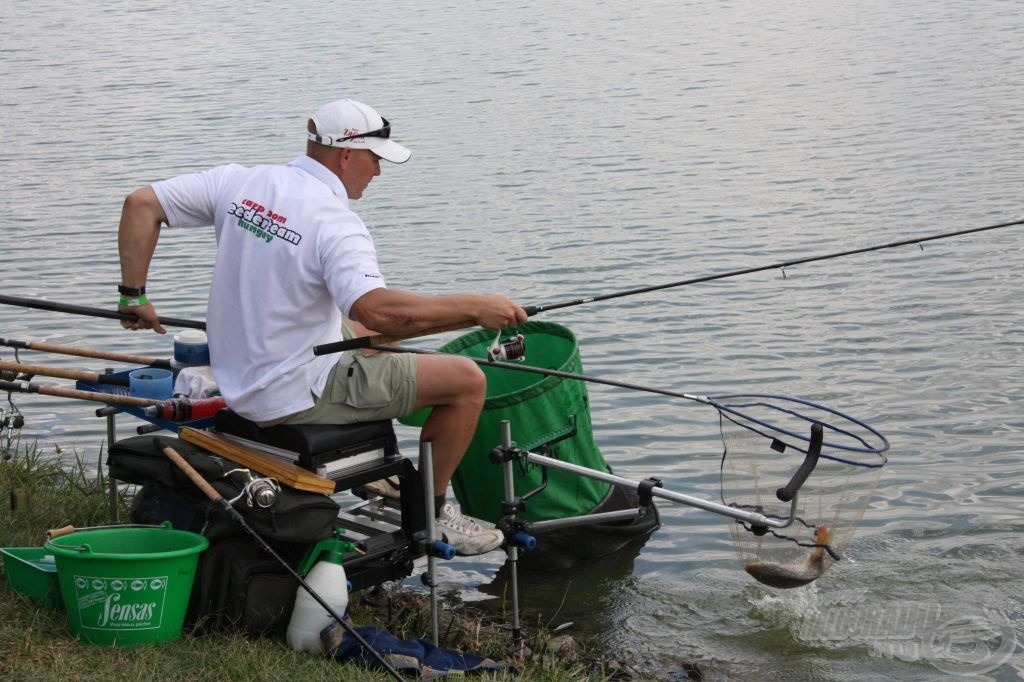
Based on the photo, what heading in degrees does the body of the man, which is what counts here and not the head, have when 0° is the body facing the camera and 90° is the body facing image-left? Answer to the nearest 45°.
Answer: approximately 225°

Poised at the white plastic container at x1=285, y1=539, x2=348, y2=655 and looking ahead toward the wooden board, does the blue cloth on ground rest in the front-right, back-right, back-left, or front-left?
back-right

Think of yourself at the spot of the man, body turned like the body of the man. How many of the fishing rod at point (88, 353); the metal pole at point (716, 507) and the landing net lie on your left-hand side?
1

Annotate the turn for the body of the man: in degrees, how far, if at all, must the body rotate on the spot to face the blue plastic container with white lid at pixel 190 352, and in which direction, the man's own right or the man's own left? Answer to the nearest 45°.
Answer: approximately 90° to the man's own left

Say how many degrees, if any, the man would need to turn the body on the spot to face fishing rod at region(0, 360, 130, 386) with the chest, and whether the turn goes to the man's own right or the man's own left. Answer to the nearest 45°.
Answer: approximately 135° to the man's own left

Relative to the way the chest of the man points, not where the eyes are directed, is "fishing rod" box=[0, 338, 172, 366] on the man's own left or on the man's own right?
on the man's own left
